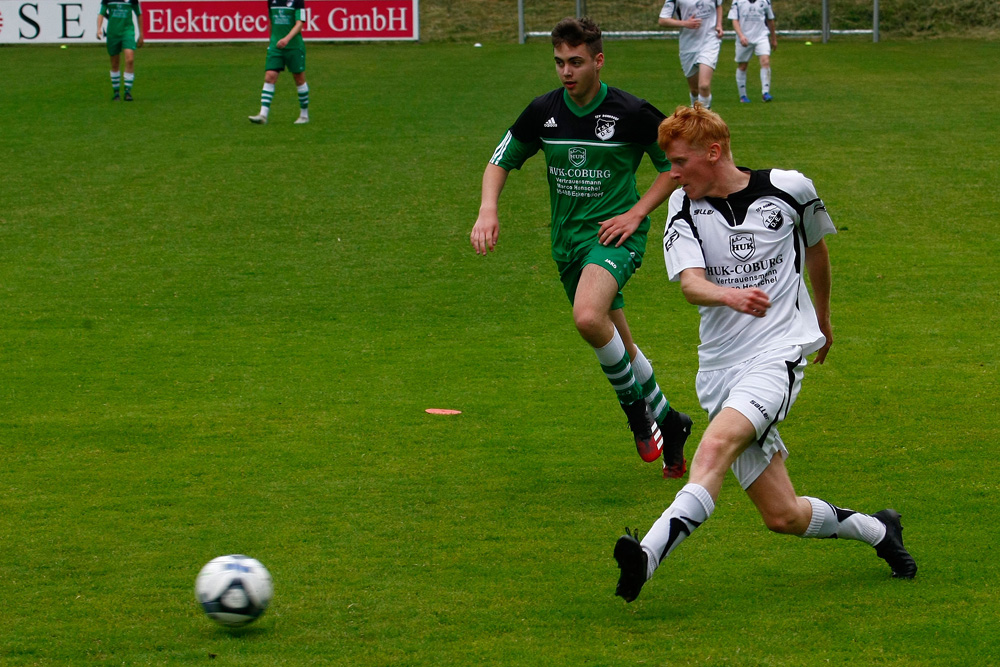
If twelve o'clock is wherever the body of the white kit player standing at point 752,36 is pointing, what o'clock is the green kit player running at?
The green kit player running is roughly at 12 o'clock from the white kit player standing.

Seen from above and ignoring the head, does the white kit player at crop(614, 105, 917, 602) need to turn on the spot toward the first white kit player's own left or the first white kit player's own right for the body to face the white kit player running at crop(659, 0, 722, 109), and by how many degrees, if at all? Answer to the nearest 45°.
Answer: approximately 135° to the first white kit player's own right

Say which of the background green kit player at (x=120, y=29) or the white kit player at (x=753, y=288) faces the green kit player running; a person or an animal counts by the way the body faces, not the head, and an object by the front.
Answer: the background green kit player

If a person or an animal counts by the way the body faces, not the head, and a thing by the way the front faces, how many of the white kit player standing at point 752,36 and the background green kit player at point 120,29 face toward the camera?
2

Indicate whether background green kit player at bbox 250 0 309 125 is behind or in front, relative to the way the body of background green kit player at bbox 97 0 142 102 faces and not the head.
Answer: in front

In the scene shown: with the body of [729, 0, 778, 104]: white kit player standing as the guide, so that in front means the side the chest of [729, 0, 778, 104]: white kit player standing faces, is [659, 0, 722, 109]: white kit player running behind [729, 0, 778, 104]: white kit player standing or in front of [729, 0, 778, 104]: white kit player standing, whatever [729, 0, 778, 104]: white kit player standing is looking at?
in front

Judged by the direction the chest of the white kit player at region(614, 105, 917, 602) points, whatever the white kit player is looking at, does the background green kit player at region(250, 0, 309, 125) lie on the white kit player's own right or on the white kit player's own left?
on the white kit player's own right

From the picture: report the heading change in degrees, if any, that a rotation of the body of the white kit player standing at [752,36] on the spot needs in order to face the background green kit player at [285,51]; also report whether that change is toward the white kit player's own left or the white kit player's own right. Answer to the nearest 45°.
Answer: approximately 45° to the white kit player's own right

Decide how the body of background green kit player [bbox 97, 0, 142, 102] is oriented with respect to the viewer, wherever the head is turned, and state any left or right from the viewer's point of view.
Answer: facing the viewer

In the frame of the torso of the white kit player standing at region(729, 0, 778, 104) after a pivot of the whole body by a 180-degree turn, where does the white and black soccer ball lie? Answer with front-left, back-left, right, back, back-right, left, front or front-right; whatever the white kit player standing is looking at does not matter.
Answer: back

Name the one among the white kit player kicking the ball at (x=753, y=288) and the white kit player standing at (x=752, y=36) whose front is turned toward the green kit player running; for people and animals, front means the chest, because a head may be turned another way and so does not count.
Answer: the white kit player standing at (x=752, y=36)

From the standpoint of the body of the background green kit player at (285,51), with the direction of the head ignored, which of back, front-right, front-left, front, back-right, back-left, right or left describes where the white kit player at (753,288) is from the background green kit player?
front-left

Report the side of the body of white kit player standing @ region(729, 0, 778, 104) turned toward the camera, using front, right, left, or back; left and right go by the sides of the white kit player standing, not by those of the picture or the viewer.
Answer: front
